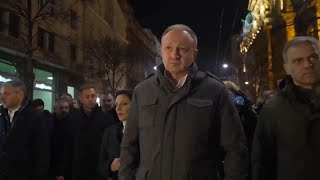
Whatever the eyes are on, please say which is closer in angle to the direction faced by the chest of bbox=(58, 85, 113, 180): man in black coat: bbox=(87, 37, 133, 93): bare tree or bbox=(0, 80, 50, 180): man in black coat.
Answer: the man in black coat

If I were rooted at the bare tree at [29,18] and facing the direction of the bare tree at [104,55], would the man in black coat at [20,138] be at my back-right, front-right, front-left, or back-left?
back-right

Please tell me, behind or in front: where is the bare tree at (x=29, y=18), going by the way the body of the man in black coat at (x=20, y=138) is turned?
behind

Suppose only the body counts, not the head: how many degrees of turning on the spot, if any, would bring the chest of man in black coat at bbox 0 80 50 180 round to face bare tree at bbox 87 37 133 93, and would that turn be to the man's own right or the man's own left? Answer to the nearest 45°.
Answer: approximately 135° to the man's own right

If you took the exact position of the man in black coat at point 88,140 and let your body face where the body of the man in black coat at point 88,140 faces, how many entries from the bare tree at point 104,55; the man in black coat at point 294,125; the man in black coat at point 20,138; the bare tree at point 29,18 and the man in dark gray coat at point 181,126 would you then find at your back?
2

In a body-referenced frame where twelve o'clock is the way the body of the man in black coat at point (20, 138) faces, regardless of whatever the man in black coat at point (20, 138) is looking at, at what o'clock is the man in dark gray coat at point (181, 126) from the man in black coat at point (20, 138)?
the man in dark gray coat at point (181, 126) is roughly at 10 o'clock from the man in black coat at point (20, 138).

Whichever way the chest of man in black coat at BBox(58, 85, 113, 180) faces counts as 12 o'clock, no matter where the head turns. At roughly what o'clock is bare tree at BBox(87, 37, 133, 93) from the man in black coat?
The bare tree is roughly at 6 o'clock from the man in black coat.

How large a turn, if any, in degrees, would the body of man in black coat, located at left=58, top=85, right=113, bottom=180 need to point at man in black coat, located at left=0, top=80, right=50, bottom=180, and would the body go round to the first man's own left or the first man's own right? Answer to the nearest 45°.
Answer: approximately 45° to the first man's own right

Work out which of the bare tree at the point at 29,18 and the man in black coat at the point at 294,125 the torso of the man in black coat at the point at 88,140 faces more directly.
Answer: the man in black coat

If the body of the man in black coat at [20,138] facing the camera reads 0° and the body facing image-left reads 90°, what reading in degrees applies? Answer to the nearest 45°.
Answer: approximately 45°

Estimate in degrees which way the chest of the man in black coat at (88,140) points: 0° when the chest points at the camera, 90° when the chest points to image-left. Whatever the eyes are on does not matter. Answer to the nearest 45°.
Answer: approximately 0°
